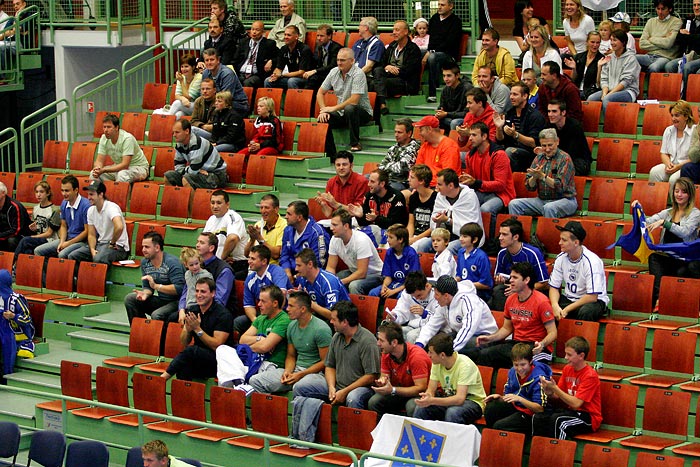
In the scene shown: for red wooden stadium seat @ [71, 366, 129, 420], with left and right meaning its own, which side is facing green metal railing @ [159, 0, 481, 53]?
back

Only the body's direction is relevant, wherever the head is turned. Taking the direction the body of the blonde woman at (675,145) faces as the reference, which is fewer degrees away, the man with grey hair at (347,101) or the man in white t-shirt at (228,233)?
the man in white t-shirt

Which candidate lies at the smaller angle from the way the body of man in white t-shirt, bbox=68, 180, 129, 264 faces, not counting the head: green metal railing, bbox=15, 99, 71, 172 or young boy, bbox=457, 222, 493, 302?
the young boy

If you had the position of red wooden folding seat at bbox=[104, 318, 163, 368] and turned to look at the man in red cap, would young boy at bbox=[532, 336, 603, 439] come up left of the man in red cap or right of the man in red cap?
right

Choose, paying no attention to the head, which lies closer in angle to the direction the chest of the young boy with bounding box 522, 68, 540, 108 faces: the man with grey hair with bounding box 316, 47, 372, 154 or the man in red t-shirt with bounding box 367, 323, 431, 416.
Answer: the man in red t-shirt

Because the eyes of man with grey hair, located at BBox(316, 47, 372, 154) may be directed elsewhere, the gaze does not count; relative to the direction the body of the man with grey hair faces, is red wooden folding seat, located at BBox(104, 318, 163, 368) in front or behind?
in front

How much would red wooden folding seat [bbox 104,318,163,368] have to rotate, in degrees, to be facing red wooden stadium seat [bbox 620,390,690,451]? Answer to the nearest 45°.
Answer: approximately 90° to its left

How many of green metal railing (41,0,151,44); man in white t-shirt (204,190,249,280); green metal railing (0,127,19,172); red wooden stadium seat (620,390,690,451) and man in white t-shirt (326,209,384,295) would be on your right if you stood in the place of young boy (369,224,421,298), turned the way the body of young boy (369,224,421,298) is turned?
4

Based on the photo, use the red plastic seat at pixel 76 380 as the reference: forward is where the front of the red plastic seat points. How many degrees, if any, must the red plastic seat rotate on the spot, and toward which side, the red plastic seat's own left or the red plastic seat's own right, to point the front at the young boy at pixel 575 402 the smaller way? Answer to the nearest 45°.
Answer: approximately 90° to the red plastic seat's own left

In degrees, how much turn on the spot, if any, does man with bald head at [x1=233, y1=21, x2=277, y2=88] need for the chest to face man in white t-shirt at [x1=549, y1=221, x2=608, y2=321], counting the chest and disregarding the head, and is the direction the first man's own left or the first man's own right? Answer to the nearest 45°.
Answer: approximately 90° to the first man's own left

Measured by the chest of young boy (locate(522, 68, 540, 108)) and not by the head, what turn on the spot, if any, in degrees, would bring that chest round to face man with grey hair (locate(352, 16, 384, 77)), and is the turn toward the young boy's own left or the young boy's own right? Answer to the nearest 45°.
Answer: approximately 90° to the young boy's own right

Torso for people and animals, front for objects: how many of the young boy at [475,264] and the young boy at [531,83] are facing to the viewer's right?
0

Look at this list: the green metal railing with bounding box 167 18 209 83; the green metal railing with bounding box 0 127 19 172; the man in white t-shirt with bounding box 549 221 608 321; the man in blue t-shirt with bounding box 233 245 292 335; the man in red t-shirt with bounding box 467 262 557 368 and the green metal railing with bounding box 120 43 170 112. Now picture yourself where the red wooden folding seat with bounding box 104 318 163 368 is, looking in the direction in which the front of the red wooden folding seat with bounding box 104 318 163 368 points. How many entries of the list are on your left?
3

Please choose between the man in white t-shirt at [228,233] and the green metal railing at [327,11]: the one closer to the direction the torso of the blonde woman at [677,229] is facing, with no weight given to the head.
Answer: the man in white t-shirt

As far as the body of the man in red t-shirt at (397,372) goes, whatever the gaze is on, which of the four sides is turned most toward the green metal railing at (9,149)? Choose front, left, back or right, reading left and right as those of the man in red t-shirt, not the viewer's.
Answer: right
